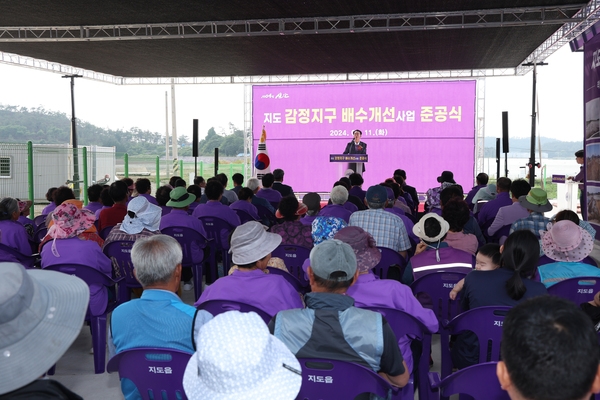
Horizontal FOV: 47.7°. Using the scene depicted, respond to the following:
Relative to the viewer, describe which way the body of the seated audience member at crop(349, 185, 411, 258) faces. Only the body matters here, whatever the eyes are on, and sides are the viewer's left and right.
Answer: facing away from the viewer

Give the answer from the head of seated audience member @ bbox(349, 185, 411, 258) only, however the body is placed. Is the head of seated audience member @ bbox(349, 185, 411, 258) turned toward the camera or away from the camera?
away from the camera

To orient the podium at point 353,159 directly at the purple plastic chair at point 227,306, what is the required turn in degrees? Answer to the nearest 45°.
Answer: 0° — it already faces it

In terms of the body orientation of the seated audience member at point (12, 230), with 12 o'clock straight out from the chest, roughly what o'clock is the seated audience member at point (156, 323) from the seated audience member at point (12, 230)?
the seated audience member at point (156, 323) is roughly at 4 o'clock from the seated audience member at point (12, 230).

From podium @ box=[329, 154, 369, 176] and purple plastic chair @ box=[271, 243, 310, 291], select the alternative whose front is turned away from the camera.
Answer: the purple plastic chair

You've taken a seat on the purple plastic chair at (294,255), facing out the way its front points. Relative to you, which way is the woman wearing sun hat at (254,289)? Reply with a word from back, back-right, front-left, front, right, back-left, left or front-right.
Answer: back

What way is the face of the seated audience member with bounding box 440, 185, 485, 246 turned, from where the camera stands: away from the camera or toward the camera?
away from the camera

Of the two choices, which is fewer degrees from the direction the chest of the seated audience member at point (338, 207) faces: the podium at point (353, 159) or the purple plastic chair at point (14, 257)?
the podium

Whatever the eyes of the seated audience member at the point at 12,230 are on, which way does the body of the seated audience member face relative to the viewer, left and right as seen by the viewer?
facing away from the viewer and to the right of the viewer

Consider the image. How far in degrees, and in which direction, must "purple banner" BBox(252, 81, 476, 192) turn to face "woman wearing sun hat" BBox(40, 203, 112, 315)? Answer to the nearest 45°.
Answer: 0° — it already faces them

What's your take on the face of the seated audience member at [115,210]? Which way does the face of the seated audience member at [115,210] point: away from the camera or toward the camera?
away from the camera

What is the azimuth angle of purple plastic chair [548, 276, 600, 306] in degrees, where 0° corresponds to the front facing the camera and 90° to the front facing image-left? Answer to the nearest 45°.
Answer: approximately 180°

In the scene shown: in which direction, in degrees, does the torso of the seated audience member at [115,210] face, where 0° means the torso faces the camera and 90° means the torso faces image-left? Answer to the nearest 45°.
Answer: approximately 225°
